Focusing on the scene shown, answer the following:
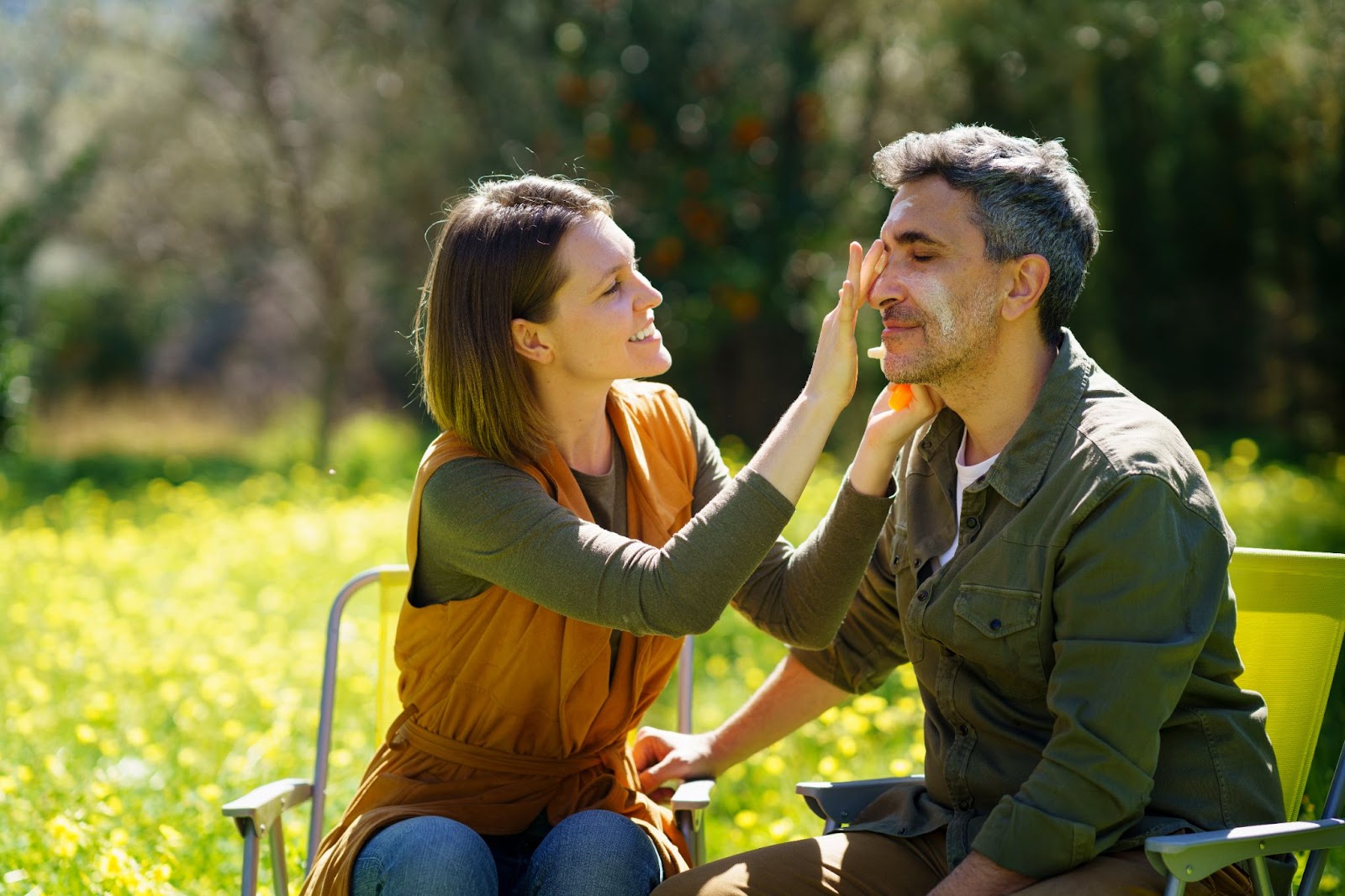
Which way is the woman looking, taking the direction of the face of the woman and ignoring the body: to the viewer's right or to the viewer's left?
to the viewer's right

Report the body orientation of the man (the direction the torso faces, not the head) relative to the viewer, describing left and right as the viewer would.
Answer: facing the viewer and to the left of the viewer

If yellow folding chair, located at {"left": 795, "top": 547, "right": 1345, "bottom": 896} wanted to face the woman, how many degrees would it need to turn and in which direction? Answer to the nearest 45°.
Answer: approximately 45° to its right

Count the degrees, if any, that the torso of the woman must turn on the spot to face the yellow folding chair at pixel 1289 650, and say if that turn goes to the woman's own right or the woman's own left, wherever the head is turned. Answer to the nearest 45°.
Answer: approximately 45° to the woman's own left

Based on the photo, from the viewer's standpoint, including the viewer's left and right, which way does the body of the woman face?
facing the viewer and to the right of the viewer

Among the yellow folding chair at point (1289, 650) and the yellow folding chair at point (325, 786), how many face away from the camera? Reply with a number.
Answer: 0

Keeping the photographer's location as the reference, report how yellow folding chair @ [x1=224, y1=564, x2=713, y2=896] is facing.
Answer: facing the viewer

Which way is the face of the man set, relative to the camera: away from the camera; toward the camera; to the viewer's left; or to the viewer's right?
to the viewer's left
